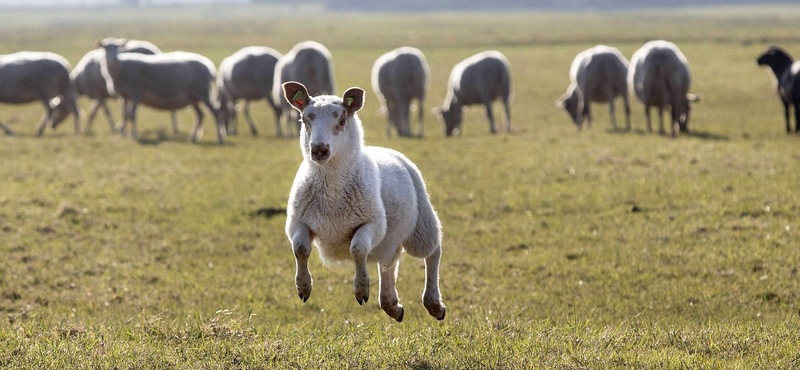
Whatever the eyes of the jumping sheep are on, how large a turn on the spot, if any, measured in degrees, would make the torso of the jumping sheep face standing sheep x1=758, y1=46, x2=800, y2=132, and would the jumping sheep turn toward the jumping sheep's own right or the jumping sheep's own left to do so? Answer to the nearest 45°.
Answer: approximately 180°

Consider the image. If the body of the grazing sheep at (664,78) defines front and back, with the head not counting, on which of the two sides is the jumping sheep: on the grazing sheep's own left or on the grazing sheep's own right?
on the grazing sheep's own right

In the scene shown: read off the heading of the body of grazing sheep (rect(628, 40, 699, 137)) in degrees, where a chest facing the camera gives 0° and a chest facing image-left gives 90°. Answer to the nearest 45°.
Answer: approximately 315°

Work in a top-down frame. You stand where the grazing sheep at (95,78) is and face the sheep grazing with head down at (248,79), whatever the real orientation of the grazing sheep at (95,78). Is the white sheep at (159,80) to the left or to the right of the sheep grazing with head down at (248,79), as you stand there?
right

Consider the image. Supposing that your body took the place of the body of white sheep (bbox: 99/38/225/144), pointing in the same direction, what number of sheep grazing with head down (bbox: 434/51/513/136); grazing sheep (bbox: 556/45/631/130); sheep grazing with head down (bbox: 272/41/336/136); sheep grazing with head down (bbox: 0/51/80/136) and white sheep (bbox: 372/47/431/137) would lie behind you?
4

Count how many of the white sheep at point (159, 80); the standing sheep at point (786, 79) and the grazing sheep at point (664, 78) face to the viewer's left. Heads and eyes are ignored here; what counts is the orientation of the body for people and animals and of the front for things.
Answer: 2

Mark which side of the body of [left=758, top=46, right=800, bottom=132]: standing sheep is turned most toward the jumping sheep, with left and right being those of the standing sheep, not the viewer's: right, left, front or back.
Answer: left

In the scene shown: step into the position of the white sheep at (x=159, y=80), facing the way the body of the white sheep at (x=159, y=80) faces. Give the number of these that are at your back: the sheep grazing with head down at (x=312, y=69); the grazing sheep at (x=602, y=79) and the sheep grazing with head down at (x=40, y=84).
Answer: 2

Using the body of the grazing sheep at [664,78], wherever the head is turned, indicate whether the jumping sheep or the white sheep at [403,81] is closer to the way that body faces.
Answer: the jumping sheep

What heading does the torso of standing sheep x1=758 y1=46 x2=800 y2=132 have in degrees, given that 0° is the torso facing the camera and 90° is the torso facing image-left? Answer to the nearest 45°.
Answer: approximately 90°

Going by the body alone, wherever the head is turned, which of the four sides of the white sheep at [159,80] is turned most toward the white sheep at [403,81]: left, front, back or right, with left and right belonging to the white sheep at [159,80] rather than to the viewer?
back

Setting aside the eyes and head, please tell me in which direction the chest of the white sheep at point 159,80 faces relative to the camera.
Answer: to the viewer's left

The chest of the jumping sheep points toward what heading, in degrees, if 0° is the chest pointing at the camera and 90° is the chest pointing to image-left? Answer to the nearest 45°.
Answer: approximately 45°

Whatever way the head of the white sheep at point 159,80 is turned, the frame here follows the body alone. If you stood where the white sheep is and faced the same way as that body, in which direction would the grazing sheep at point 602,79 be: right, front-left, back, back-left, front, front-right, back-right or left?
back
